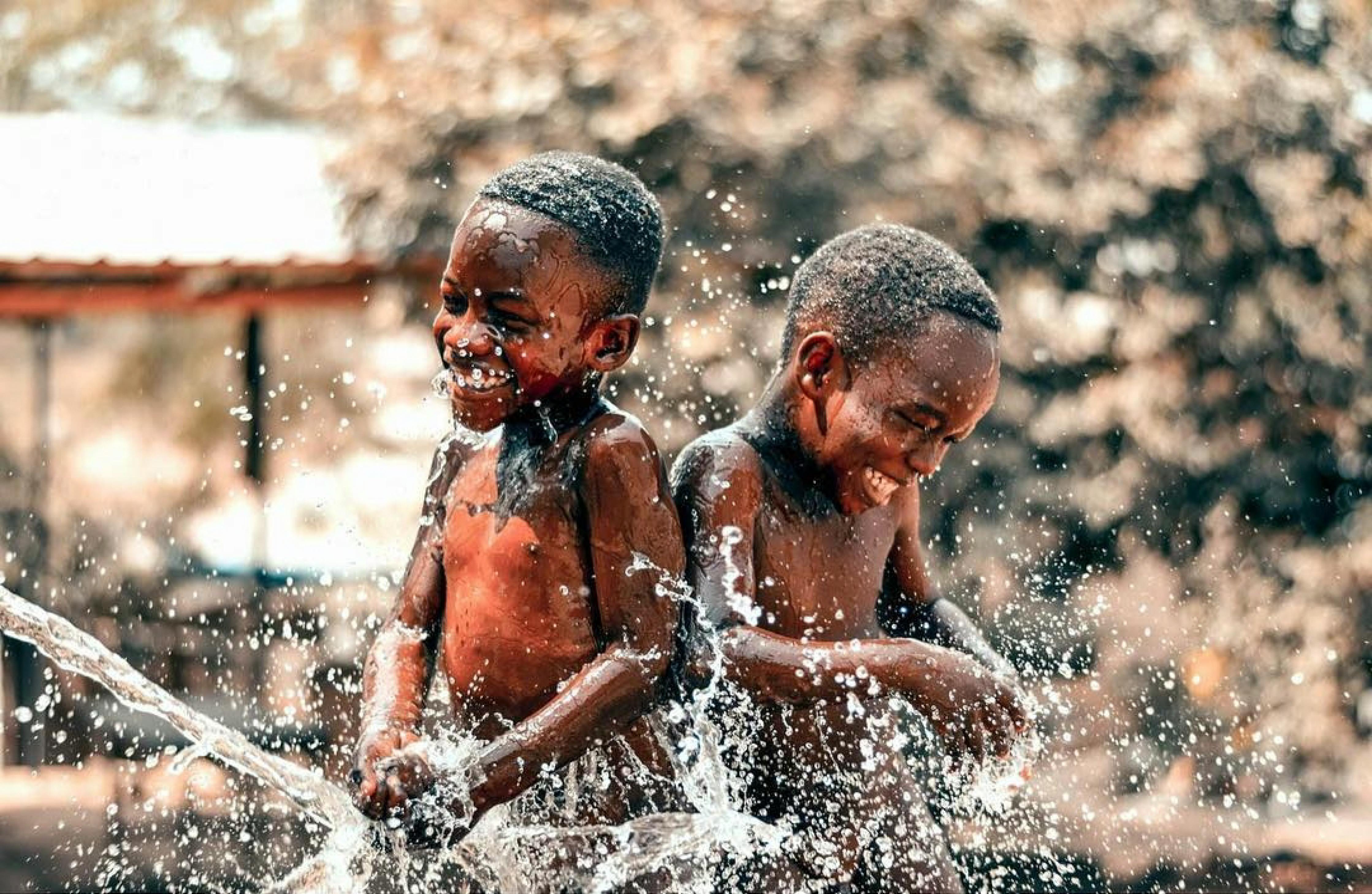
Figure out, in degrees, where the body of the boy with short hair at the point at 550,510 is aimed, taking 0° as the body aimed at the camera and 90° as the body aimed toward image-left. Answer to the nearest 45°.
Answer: approximately 45°

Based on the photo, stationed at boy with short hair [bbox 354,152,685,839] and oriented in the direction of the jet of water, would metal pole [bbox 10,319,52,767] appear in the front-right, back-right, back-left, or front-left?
front-right

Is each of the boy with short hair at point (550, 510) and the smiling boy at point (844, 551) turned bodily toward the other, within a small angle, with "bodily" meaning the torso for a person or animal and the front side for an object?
no

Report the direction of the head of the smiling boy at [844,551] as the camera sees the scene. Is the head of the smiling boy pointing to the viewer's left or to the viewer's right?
to the viewer's right

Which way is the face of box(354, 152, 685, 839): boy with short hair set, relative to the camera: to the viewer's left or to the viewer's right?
to the viewer's left

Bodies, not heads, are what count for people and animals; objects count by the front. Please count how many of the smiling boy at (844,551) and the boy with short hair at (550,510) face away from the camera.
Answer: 0

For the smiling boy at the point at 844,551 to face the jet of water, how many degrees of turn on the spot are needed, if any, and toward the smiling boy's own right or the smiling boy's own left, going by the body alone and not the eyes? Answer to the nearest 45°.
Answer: approximately 135° to the smiling boy's own right

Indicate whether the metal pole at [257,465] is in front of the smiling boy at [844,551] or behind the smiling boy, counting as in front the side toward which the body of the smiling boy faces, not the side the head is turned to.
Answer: behind

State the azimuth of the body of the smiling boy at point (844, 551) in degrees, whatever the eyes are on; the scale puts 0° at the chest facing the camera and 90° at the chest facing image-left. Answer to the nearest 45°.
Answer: approximately 315°
